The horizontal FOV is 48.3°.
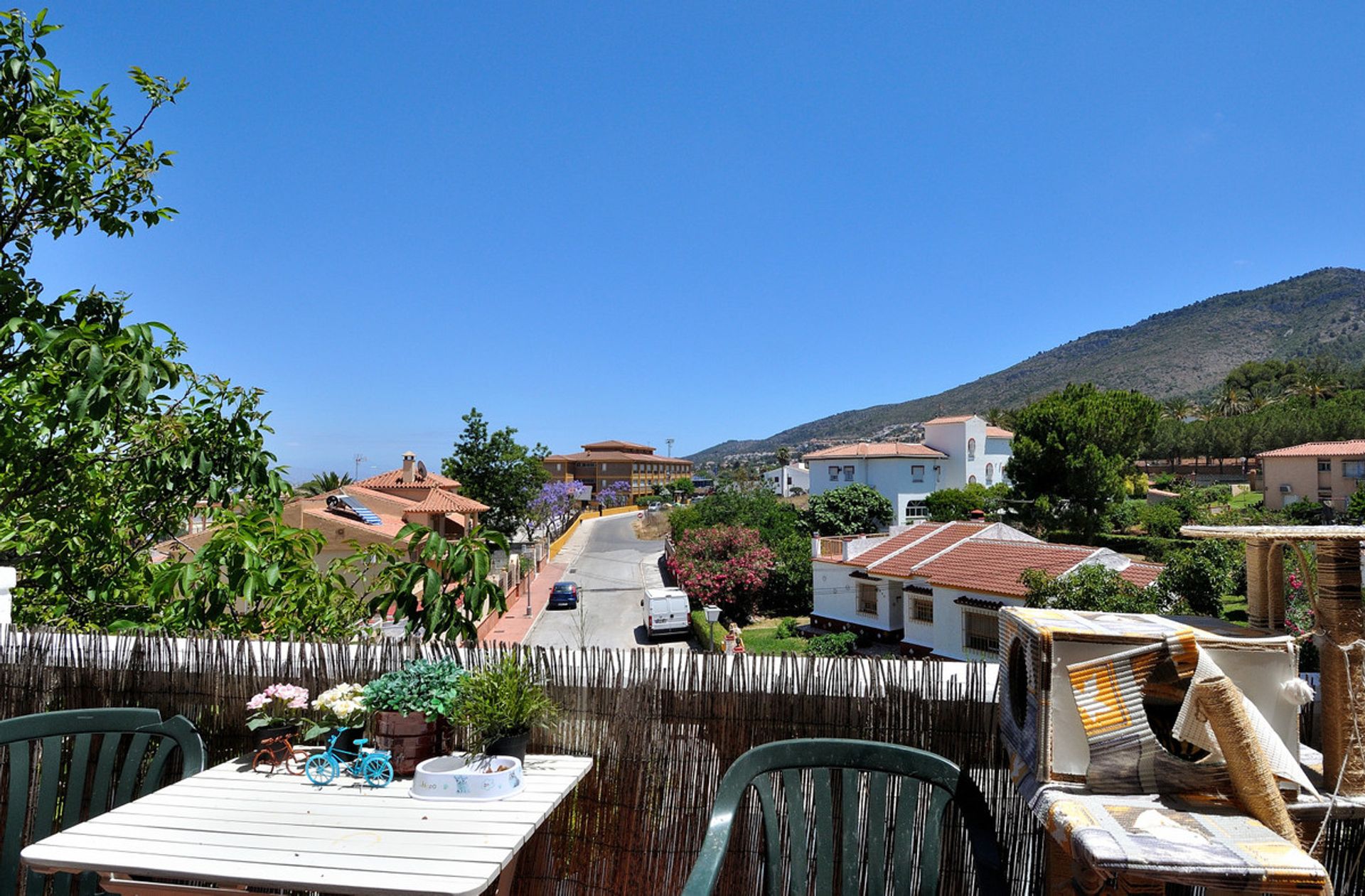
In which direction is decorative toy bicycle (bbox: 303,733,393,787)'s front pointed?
to the viewer's left

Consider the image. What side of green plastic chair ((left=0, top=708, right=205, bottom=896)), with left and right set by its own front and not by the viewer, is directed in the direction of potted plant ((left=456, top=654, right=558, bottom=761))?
front

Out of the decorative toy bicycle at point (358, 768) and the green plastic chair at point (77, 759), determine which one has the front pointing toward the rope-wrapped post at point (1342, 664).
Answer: the green plastic chair

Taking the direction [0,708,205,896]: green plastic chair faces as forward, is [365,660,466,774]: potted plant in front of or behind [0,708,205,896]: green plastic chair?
in front

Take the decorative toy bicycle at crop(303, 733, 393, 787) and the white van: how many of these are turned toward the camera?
0

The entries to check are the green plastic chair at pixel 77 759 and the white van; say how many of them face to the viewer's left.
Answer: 0

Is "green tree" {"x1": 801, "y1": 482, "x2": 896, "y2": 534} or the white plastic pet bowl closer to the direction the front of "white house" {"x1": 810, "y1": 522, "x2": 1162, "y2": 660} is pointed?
the white plastic pet bowl

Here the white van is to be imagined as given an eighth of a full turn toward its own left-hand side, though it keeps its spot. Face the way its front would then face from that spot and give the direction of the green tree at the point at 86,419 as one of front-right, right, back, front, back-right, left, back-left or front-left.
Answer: back-left

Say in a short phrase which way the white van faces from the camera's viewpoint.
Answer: facing away from the viewer
